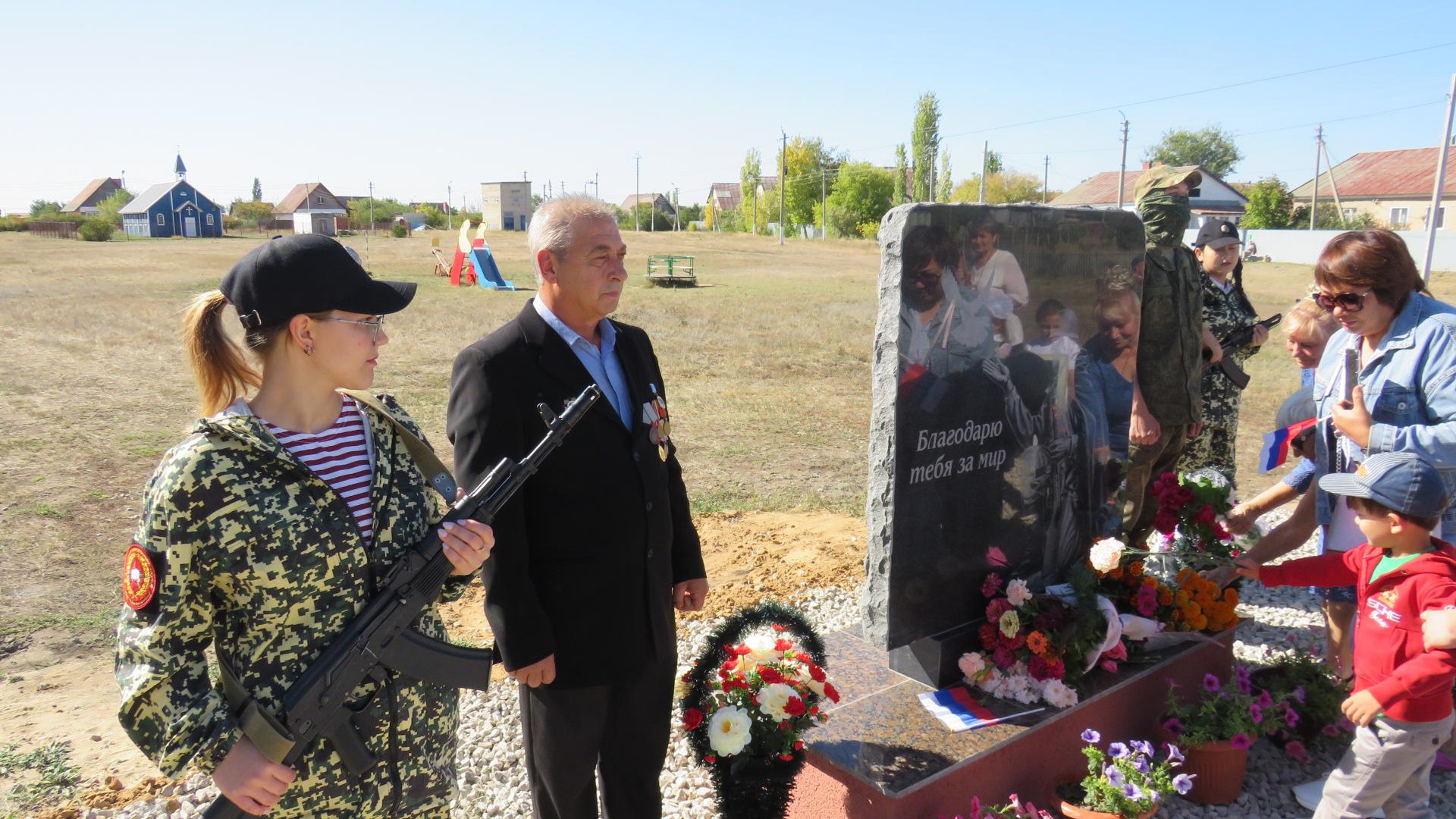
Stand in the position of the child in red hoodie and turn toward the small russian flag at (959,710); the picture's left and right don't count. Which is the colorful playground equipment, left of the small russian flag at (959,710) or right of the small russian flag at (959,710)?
right

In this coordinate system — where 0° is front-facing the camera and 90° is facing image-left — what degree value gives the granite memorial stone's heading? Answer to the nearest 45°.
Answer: approximately 315°

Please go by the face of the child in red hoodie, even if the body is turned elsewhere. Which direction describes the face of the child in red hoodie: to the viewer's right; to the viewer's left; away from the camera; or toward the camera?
to the viewer's left

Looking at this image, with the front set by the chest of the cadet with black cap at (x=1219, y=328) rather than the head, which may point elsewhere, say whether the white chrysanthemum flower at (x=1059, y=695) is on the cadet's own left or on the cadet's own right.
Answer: on the cadet's own right

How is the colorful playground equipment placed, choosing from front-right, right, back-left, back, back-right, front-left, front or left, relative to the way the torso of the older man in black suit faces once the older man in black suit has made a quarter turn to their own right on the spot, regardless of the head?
back-right

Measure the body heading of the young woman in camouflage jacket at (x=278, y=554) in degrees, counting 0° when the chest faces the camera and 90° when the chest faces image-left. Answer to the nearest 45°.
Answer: approximately 315°

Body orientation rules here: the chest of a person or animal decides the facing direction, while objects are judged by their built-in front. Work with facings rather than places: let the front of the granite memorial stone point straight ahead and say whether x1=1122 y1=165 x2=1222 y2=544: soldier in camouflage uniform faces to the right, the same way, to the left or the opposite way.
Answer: the same way

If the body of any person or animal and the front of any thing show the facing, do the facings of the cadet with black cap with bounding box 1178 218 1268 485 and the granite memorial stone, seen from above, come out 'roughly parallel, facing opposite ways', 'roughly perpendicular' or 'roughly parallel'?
roughly parallel

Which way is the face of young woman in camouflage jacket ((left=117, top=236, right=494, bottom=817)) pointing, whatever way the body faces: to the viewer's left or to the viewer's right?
to the viewer's right

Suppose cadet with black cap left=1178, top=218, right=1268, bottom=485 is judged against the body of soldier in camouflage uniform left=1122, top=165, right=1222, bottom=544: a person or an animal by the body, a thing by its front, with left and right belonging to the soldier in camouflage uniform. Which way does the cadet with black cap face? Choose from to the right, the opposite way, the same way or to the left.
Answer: the same way

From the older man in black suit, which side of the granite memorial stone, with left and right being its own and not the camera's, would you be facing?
right

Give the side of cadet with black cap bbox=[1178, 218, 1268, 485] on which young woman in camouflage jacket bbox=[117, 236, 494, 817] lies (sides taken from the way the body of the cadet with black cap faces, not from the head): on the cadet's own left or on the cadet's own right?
on the cadet's own right

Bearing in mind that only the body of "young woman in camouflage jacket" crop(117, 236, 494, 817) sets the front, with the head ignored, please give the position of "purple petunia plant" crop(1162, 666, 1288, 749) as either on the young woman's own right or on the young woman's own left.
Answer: on the young woman's own left

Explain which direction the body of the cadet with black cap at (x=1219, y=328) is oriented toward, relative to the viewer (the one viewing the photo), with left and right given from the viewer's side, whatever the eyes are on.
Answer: facing the viewer and to the right of the viewer
